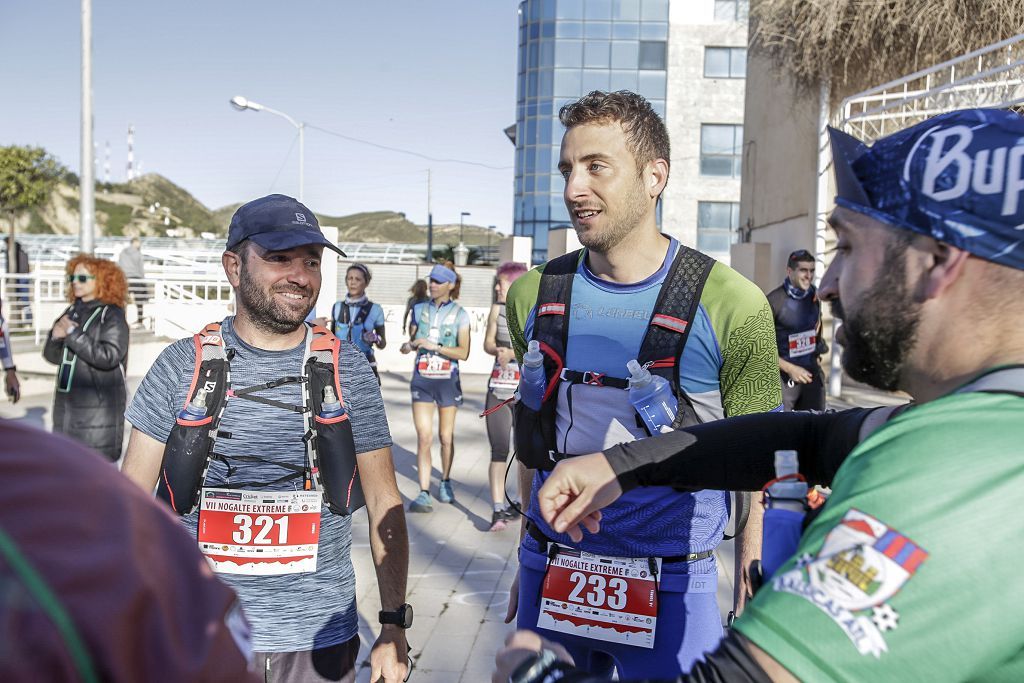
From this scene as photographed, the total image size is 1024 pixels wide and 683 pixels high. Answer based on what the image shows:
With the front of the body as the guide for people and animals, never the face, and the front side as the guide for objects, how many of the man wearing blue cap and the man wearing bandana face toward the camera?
1

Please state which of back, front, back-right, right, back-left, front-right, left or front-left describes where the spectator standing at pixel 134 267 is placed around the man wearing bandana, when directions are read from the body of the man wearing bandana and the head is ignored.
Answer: front-right

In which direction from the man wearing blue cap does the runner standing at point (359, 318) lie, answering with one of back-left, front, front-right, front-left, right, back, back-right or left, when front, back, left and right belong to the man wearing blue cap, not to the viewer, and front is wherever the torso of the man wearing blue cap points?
back

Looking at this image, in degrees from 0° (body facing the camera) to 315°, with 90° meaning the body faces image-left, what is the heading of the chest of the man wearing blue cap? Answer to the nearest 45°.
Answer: approximately 0°

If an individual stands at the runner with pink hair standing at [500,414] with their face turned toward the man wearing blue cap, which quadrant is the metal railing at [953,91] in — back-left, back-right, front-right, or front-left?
back-left

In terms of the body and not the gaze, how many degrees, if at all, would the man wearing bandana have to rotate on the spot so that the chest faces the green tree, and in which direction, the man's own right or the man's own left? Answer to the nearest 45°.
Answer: approximately 45° to the man's own right

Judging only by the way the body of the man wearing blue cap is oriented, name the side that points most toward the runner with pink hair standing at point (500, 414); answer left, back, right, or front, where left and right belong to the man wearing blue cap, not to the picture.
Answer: back

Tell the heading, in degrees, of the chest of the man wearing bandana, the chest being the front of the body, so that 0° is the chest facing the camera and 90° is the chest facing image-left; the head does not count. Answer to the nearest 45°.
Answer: approximately 90°

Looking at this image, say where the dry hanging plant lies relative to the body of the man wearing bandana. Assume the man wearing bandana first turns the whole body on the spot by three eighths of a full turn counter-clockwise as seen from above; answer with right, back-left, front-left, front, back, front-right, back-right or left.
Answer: back-left

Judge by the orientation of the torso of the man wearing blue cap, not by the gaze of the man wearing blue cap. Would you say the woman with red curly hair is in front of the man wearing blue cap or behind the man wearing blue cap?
behind

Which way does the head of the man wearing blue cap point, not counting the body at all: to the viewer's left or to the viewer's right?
to the viewer's right

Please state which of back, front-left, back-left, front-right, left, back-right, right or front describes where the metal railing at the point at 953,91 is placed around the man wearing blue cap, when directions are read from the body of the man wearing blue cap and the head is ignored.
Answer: back-left

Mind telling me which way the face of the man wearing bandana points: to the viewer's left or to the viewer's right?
to the viewer's left

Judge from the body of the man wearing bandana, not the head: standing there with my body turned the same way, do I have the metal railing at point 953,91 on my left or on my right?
on my right
